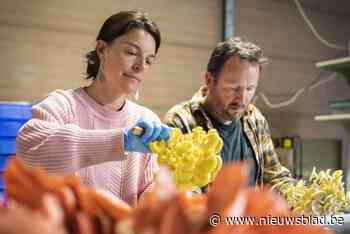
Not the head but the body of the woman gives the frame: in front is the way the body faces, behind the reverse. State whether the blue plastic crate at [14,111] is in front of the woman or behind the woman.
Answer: behind

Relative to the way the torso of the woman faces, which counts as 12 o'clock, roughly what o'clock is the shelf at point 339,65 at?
The shelf is roughly at 9 o'clock from the woman.

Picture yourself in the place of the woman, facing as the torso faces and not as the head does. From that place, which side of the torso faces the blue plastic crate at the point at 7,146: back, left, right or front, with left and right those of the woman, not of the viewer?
back

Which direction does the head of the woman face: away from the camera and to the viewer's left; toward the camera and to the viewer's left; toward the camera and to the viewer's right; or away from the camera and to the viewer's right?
toward the camera and to the viewer's right

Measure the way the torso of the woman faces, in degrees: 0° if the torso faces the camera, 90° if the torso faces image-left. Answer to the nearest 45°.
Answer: approximately 315°

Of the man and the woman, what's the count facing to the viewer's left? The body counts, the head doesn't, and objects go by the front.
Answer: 0

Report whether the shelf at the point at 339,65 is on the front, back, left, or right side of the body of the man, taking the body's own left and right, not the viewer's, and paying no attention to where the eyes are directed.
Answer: left
